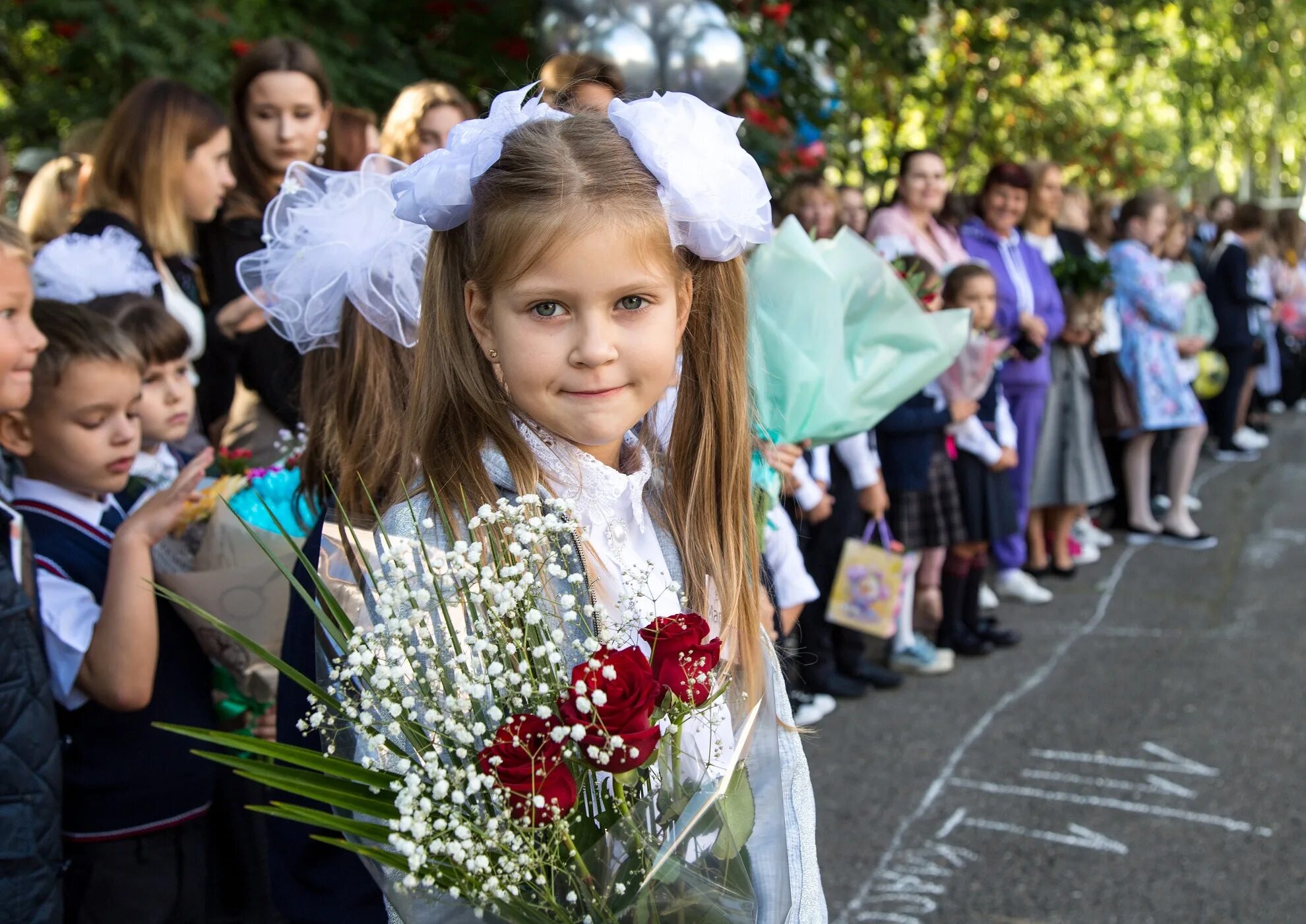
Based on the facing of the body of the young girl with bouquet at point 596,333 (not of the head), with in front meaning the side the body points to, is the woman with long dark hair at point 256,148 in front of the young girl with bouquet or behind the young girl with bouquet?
behind

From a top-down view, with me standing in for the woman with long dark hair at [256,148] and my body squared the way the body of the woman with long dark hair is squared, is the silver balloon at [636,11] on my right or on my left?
on my left

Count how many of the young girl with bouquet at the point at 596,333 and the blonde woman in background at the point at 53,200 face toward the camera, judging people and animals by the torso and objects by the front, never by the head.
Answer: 1

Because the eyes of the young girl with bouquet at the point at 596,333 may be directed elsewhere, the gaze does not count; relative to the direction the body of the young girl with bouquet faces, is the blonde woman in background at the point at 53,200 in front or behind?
behind

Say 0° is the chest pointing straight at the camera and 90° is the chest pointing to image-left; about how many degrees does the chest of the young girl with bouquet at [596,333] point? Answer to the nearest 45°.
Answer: approximately 0°

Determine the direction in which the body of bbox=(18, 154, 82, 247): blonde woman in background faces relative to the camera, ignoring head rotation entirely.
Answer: to the viewer's right

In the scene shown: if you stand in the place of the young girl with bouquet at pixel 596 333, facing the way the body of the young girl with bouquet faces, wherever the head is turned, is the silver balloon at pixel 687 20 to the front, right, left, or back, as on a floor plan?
back

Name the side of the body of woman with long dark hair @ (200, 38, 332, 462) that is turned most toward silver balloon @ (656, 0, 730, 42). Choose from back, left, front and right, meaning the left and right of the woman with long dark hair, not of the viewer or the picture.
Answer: left

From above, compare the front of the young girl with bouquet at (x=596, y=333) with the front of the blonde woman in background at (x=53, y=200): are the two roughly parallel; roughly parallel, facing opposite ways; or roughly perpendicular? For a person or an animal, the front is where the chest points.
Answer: roughly perpendicular

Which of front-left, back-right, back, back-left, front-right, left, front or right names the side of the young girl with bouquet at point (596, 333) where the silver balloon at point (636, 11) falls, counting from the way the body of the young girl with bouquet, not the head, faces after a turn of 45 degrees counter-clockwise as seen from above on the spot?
back-left
